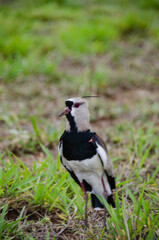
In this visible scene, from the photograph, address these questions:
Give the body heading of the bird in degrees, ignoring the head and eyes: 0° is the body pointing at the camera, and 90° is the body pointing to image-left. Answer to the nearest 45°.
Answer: approximately 45°
